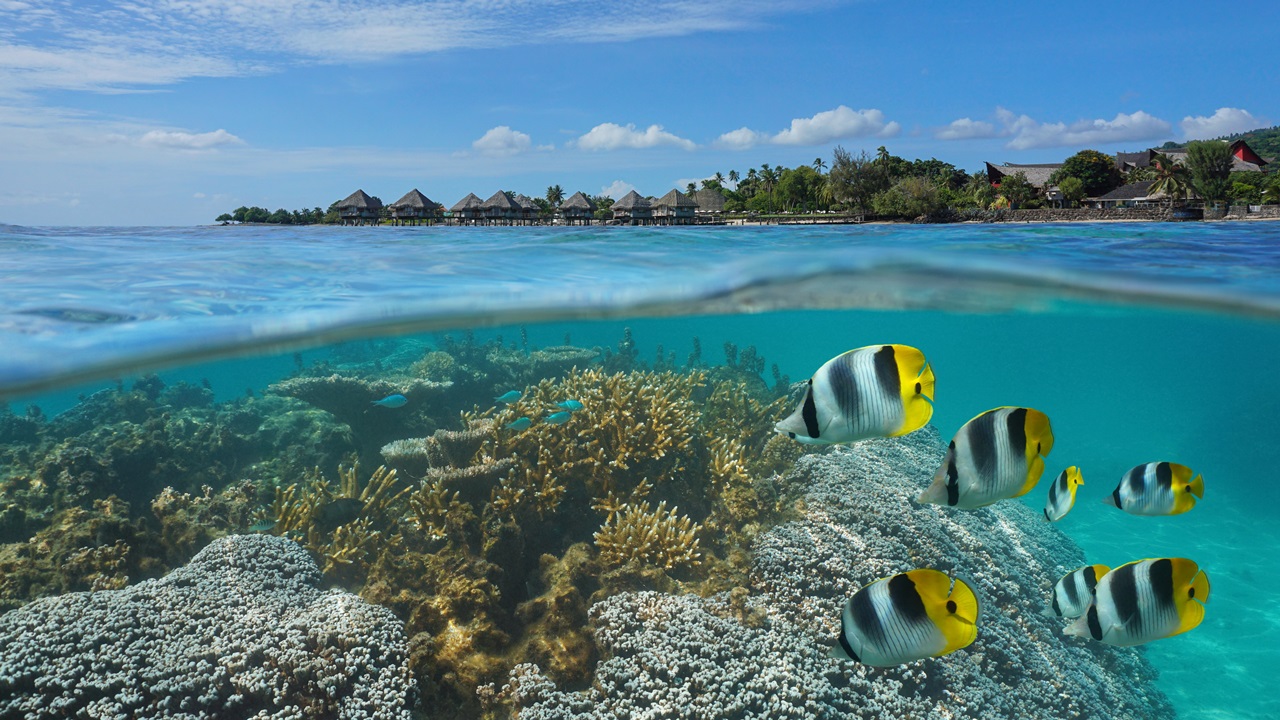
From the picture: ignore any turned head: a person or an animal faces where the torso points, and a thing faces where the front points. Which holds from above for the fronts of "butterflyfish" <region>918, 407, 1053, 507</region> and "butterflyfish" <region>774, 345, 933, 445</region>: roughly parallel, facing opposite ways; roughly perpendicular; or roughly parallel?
roughly parallel

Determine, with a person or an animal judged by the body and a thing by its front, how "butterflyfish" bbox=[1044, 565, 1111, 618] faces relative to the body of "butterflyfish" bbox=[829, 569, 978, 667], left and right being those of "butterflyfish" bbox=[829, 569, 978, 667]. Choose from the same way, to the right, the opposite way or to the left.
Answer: the same way

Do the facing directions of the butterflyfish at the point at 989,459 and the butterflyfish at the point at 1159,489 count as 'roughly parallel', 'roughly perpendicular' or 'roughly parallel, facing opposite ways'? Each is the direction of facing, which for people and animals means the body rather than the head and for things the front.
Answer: roughly parallel
